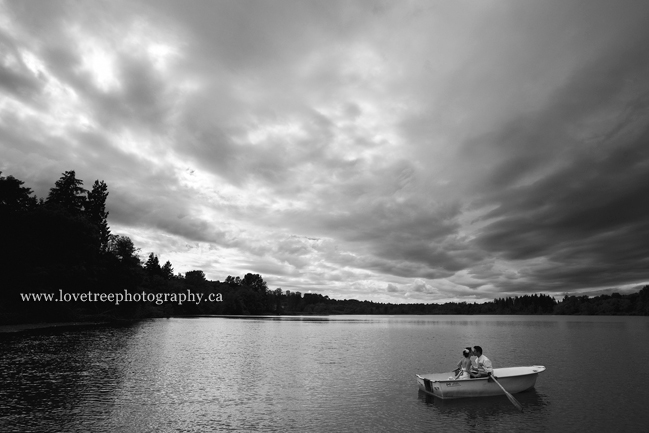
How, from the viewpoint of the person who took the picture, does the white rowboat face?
facing away from the viewer and to the right of the viewer
